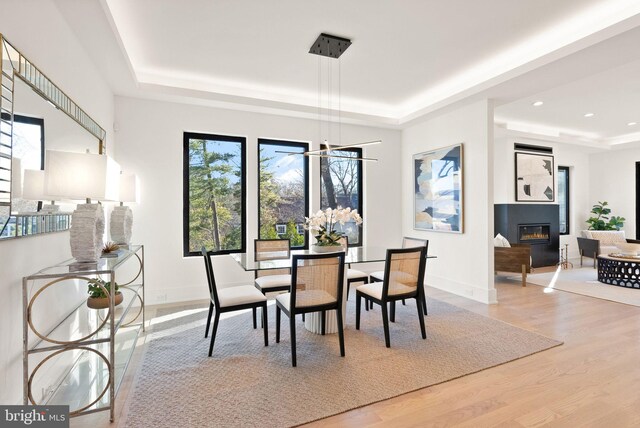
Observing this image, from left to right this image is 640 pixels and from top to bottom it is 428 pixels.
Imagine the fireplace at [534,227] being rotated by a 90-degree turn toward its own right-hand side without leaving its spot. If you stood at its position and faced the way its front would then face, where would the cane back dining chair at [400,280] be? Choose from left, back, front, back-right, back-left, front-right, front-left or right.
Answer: front-left

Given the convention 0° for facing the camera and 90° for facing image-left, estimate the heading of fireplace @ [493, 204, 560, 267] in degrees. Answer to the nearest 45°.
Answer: approximately 315°

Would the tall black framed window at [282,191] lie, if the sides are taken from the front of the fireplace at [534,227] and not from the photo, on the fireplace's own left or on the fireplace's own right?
on the fireplace's own right

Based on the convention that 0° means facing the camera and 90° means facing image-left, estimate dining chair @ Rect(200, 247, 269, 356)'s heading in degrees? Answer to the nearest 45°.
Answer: approximately 270°

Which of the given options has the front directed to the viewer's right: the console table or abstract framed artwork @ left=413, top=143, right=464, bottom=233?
the console table

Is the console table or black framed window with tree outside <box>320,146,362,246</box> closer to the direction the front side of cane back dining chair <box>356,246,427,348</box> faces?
the black framed window with tree outside

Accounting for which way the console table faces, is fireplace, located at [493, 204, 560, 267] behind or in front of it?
in front

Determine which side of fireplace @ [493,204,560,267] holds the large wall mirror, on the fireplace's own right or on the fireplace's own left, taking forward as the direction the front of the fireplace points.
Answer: on the fireplace's own right

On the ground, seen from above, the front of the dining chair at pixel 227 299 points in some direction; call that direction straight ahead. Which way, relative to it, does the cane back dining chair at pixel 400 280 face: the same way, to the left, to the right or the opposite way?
to the left

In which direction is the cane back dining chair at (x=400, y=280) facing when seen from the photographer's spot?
facing away from the viewer and to the left of the viewer

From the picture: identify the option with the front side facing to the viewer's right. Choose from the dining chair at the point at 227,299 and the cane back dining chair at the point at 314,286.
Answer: the dining chair

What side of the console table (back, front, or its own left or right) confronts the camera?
right

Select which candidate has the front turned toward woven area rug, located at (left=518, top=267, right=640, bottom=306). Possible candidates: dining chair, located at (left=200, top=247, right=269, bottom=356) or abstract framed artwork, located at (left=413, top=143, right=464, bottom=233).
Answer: the dining chair

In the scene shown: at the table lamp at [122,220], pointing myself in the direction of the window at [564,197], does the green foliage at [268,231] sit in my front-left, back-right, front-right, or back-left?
front-left

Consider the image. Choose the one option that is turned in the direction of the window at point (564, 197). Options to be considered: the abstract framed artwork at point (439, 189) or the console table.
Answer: the console table
